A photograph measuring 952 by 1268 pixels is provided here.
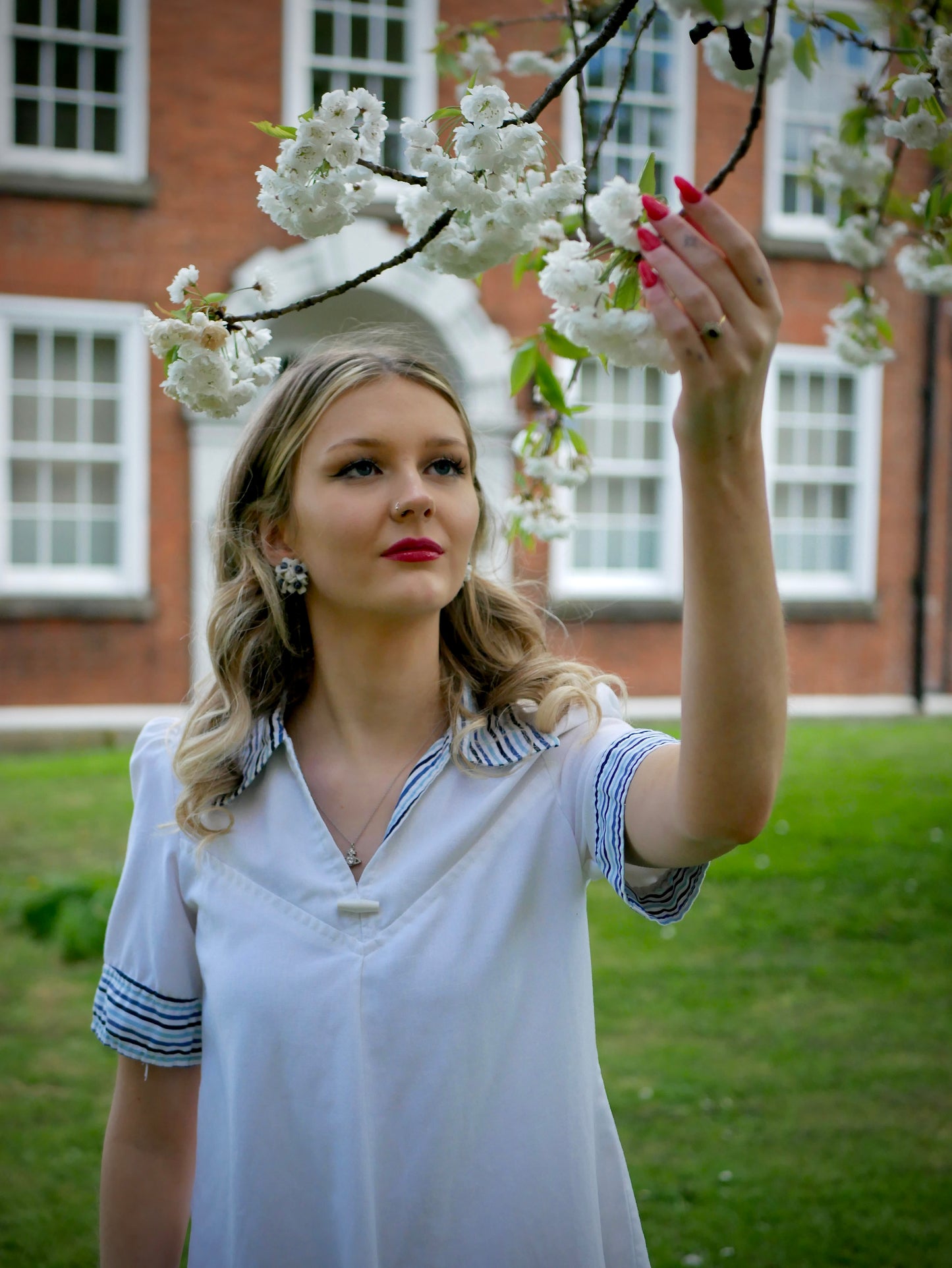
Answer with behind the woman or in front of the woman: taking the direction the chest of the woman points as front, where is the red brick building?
behind

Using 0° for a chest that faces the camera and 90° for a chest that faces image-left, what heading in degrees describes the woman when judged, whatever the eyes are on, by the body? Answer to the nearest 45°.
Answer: approximately 0°
